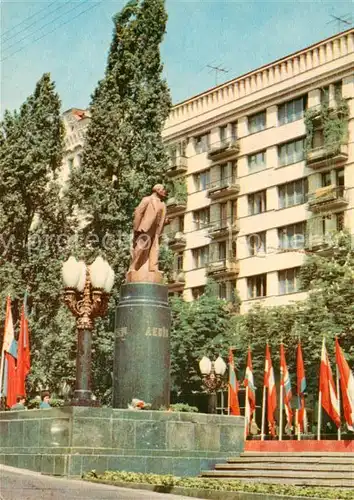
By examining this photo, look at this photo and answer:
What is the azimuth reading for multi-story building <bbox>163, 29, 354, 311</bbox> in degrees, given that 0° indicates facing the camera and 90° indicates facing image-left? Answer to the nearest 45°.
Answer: approximately 45°

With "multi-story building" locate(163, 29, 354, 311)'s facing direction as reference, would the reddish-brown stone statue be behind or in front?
in front

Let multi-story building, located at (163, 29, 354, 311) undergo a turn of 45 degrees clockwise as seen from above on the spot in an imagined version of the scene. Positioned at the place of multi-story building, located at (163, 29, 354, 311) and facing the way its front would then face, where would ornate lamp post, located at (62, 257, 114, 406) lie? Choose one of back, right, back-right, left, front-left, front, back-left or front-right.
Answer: left

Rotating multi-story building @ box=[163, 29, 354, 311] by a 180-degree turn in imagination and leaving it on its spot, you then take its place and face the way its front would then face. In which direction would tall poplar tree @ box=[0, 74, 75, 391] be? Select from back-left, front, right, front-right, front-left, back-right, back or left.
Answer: back

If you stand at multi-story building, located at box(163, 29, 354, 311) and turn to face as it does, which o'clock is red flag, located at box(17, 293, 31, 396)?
The red flag is roughly at 11 o'clock from the multi-story building.

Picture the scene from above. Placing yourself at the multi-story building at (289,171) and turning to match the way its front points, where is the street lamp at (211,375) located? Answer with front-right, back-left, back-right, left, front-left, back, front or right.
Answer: front-left

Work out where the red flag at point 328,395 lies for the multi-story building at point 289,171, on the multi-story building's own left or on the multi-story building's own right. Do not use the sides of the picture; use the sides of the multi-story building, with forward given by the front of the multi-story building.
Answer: on the multi-story building's own left

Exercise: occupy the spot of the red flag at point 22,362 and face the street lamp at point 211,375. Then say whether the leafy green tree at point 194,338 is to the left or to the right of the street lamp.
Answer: left

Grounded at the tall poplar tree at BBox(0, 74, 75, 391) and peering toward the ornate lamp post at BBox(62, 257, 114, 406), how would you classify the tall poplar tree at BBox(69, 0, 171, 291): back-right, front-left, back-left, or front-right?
front-left

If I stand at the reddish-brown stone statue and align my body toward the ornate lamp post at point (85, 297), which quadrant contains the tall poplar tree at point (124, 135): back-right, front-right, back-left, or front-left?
back-right

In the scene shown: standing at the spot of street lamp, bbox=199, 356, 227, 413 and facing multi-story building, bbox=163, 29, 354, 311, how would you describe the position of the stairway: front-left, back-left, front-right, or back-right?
back-right
